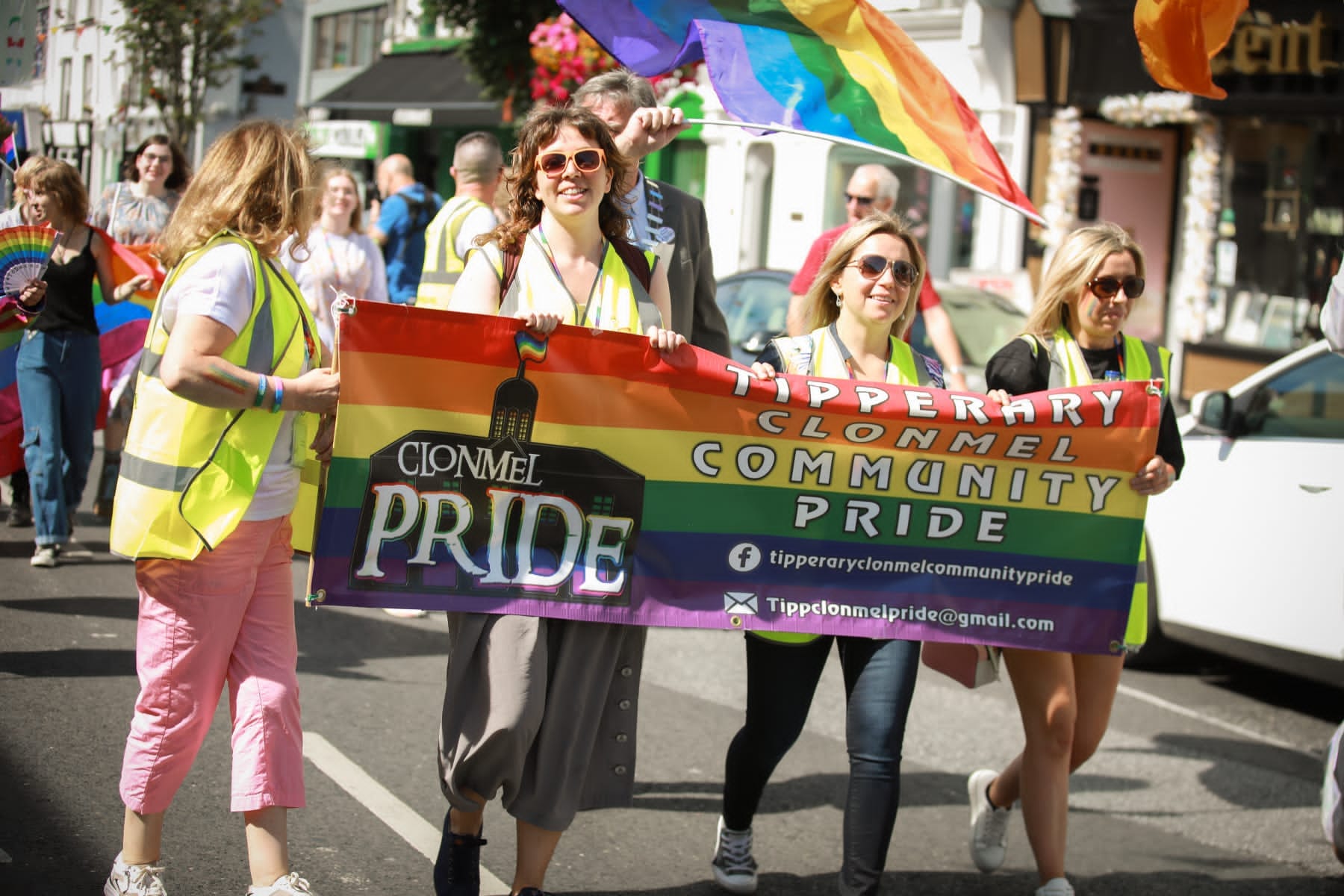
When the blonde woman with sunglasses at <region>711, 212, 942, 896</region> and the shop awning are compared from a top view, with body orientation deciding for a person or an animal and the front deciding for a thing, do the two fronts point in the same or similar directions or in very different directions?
same or similar directions

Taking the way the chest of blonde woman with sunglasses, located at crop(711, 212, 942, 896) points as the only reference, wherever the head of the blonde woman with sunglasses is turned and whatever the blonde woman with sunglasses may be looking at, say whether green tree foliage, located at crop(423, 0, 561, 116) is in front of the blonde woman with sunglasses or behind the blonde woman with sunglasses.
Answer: behind

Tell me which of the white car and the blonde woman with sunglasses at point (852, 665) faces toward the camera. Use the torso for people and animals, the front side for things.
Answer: the blonde woman with sunglasses

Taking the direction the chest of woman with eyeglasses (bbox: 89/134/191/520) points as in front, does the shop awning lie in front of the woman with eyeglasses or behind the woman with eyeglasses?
behind

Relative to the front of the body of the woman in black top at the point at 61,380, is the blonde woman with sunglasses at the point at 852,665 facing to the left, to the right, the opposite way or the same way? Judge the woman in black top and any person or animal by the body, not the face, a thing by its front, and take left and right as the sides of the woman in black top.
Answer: the same way

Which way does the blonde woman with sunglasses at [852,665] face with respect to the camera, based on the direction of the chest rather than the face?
toward the camera

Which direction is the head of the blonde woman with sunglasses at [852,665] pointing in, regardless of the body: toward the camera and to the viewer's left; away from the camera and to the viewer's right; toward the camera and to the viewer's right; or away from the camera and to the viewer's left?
toward the camera and to the viewer's right

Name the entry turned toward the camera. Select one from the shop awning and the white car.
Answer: the shop awning

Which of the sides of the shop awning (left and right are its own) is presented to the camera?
front

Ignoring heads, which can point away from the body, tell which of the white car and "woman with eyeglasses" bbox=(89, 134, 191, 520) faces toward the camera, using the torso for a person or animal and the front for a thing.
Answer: the woman with eyeglasses

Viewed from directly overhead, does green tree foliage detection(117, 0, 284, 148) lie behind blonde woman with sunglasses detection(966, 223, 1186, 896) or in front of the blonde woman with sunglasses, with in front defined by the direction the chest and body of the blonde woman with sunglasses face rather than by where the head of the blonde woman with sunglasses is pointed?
behind

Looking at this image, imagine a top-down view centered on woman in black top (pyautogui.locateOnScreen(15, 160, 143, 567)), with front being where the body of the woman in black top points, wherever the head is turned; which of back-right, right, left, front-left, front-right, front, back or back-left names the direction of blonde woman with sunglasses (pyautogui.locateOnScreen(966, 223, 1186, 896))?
left
